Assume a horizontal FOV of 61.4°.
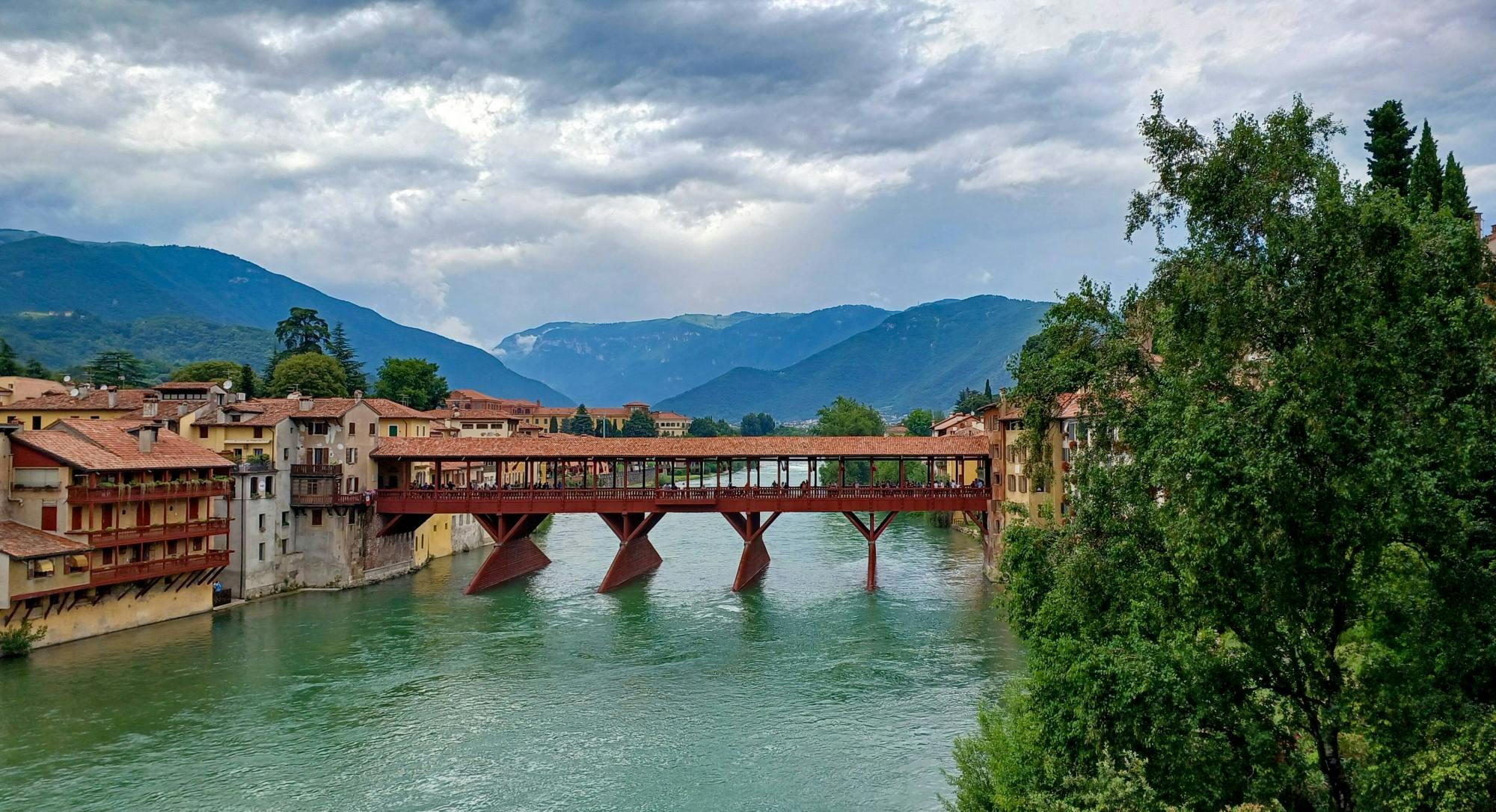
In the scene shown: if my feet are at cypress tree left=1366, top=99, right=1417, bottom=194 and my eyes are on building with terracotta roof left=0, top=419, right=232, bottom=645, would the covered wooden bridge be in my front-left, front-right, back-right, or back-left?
front-right

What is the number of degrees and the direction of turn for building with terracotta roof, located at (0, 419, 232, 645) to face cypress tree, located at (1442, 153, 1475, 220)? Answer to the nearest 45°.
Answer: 0° — it already faces it

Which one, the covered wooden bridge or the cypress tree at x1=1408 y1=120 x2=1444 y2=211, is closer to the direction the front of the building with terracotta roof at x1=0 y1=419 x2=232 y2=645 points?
the cypress tree

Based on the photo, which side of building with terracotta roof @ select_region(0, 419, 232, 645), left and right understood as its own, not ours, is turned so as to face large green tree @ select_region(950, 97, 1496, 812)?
front

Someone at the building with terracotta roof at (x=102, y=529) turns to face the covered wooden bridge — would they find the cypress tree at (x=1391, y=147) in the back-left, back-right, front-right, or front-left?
front-right

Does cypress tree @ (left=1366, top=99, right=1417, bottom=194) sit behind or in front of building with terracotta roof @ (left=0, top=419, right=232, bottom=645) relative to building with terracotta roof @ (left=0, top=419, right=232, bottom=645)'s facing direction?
in front

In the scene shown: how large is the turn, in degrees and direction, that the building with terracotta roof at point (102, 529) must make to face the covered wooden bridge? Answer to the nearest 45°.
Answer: approximately 45° to its left

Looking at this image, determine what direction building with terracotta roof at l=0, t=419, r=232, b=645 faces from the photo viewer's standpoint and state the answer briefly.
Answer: facing the viewer and to the right of the viewer

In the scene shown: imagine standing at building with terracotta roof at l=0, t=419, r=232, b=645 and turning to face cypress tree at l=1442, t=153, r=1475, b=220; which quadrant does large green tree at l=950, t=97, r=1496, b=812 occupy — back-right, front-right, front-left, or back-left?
front-right

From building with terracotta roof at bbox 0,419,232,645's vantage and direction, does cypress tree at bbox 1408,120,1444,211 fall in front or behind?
in front
